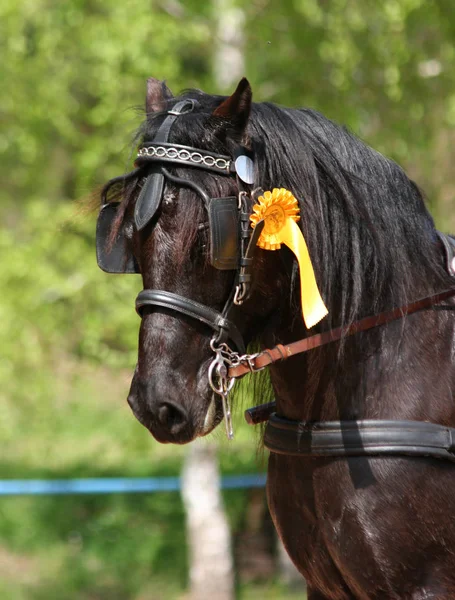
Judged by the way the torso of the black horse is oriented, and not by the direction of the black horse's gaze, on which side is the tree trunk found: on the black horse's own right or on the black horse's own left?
on the black horse's own right

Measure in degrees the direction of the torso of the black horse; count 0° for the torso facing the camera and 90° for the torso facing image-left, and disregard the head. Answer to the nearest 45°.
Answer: approximately 45°

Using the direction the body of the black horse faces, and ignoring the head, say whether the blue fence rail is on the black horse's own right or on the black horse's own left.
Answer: on the black horse's own right
